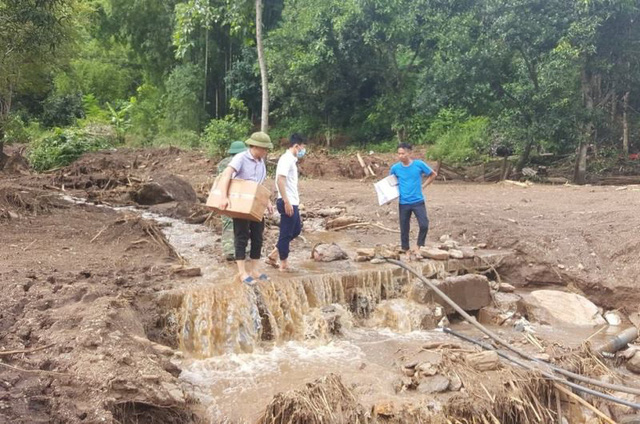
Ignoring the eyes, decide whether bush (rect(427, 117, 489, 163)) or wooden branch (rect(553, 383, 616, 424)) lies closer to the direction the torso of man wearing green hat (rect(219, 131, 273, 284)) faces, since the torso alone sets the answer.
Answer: the wooden branch

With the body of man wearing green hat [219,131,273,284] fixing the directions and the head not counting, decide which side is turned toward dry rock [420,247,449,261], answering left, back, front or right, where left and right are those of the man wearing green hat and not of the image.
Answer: left

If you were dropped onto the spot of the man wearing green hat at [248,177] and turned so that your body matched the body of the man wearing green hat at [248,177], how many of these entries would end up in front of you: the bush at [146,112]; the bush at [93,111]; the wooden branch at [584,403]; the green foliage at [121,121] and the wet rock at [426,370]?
2

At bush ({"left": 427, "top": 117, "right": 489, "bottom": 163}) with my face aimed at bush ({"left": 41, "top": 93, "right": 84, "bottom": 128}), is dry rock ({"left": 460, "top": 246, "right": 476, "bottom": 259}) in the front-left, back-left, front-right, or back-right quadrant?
back-left
